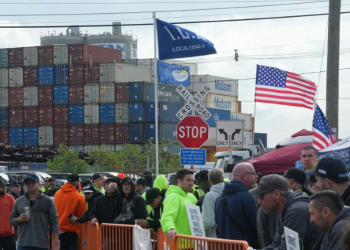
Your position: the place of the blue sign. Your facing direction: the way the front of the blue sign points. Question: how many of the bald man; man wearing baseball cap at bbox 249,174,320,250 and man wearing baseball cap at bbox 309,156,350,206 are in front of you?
3

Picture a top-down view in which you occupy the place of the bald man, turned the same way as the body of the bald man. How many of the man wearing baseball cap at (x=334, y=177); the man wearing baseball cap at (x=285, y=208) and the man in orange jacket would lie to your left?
1

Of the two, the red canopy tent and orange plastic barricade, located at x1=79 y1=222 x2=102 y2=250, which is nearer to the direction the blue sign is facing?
the orange plastic barricade

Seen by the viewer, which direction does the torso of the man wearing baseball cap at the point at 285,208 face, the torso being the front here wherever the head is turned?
to the viewer's left

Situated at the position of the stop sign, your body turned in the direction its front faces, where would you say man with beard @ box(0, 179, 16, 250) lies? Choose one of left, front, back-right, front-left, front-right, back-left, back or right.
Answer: front-right

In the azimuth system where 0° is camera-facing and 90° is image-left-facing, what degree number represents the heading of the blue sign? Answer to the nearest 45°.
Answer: approximately 0°

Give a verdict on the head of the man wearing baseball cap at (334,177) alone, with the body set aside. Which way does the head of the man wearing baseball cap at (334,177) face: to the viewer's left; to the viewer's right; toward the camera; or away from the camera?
to the viewer's left

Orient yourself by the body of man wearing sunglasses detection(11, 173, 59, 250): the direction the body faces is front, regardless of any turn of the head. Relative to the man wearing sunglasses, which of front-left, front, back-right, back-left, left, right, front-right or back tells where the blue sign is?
back-left

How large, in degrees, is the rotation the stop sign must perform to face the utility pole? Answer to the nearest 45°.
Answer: approximately 45° to its left
